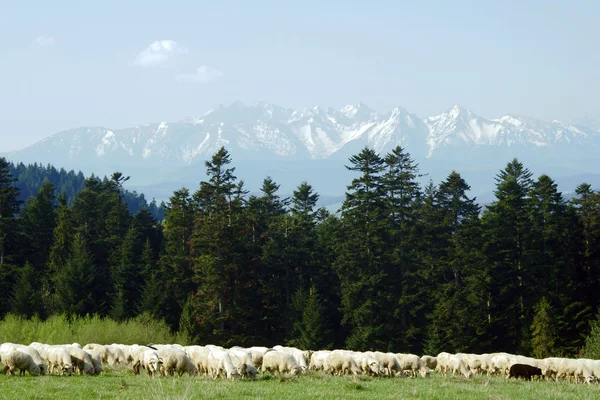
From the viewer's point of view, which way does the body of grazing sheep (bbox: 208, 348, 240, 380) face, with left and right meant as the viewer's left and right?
facing the viewer and to the right of the viewer

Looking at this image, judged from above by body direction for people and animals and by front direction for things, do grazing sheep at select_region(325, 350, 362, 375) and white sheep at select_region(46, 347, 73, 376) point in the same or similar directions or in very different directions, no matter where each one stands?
same or similar directions

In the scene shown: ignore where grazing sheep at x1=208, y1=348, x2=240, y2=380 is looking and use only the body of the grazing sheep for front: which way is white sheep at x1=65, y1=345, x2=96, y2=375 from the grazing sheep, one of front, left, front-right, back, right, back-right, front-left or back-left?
back-right

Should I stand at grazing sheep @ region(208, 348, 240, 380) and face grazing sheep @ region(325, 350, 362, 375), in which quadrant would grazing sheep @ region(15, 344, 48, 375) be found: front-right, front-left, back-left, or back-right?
back-left

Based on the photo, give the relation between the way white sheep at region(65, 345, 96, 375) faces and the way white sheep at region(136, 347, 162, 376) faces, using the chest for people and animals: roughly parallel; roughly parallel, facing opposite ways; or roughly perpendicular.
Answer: roughly parallel
